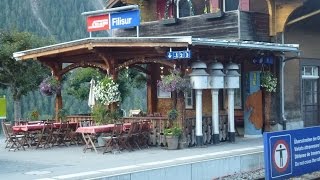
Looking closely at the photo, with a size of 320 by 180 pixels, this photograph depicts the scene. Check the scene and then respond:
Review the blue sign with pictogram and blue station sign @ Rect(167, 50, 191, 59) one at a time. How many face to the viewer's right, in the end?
0

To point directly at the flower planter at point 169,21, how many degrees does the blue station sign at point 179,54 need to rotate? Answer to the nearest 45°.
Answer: approximately 180°

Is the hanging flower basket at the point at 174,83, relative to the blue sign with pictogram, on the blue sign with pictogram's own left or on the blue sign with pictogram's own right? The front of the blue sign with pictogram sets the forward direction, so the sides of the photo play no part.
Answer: on the blue sign with pictogram's own right

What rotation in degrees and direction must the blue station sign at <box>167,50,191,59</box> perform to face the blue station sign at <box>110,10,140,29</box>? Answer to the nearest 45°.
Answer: approximately 135° to its right

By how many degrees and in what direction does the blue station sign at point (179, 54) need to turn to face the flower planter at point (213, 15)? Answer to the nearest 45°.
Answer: approximately 180°

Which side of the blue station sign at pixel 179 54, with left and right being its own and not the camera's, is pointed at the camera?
front

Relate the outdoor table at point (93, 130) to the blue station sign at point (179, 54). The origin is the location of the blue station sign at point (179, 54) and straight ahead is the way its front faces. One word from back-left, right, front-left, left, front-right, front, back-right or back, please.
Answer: right

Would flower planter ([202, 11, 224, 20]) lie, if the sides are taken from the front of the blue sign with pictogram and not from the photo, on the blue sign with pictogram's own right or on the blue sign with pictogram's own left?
on the blue sign with pictogram's own right

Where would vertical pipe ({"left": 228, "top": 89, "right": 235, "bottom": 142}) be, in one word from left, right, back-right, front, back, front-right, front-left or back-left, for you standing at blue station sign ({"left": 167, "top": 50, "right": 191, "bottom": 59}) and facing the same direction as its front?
back-left
